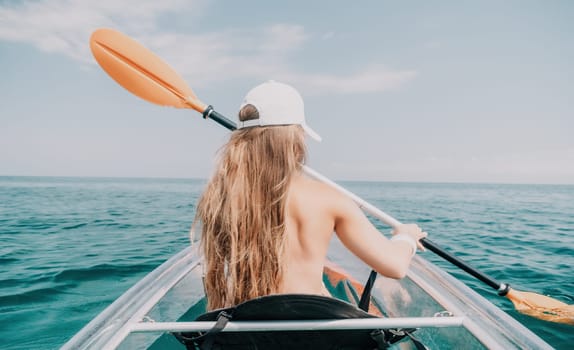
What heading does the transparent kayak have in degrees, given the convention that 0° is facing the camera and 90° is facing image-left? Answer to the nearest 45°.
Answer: approximately 180°
